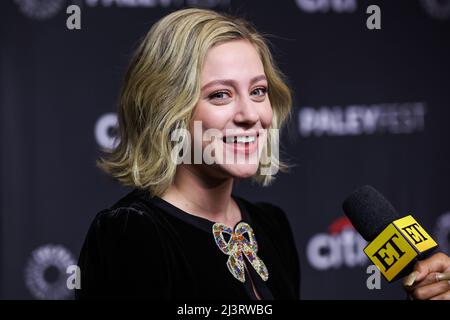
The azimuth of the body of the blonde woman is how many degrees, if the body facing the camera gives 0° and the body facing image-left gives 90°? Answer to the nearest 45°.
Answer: approximately 315°

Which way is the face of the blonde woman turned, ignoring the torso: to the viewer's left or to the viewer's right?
to the viewer's right
